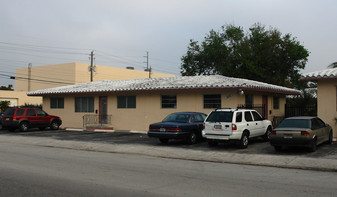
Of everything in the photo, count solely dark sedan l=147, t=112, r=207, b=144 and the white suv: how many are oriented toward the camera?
0

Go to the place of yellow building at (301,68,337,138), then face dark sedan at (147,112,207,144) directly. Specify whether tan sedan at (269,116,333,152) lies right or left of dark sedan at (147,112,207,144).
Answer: left

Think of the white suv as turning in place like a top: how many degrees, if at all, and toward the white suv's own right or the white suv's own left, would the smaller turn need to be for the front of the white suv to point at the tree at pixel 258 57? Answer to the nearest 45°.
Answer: approximately 45° to the white suv's own left

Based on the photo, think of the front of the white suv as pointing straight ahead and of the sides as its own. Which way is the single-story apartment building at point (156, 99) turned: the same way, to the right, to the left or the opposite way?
the opposite way

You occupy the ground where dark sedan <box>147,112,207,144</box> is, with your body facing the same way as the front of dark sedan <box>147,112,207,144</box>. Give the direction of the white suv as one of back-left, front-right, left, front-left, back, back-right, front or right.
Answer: right

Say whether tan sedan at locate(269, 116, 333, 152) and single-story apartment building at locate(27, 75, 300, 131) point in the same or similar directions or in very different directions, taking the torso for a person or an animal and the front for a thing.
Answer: very different directions

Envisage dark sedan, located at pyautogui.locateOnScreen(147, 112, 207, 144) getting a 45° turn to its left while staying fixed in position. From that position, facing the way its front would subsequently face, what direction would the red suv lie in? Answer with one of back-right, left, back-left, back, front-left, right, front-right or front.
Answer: front-left

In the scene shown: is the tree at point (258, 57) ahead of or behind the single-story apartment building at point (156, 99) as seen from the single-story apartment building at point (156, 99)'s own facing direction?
behind

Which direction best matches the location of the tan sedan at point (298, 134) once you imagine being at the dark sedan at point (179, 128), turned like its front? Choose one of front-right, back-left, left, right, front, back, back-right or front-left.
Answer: right

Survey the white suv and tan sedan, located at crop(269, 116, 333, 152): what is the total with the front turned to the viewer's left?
0

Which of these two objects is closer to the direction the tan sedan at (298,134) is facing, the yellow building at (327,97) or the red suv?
the yellow building

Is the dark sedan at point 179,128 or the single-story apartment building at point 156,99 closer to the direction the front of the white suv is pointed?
the single-story apartment building

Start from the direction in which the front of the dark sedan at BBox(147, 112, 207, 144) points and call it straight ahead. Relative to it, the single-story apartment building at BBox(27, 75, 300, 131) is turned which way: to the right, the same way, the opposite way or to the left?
the opposite way

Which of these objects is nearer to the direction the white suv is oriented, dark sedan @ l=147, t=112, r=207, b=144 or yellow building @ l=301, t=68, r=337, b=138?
the yellow building

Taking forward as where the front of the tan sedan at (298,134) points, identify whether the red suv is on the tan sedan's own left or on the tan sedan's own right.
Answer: on the tan sedan's own left

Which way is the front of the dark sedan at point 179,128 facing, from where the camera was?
facing away from the viewer and to the right of the viewer
